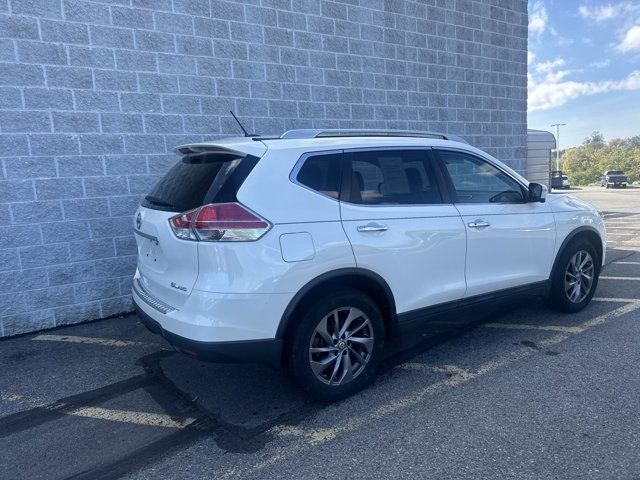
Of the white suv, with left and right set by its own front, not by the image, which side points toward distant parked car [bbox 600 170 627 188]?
front

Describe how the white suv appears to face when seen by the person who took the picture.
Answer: facing away from the viewer and to the right of the viewer
